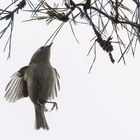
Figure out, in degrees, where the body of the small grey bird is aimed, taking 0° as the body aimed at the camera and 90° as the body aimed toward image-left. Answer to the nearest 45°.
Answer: approximately 315°
